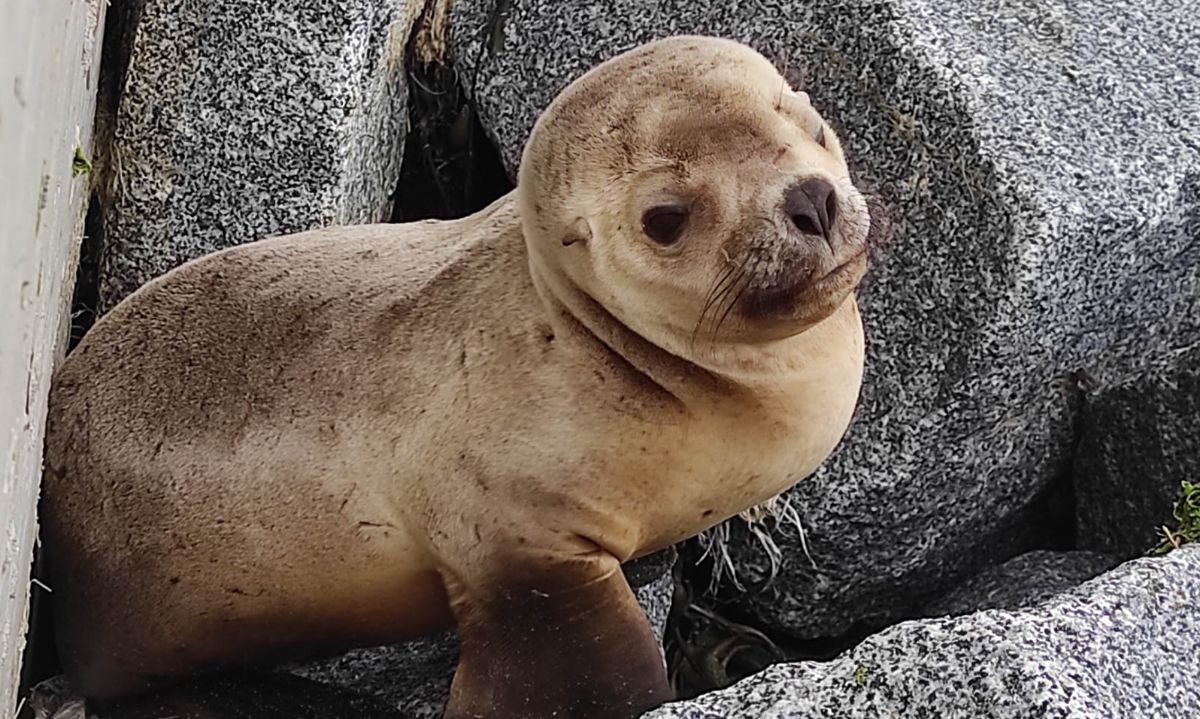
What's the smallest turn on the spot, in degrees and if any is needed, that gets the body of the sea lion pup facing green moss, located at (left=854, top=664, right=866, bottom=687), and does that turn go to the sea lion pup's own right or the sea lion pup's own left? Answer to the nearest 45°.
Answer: approximately 45° to the sea lion pup's own right

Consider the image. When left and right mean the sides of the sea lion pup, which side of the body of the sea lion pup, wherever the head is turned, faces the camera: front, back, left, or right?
right

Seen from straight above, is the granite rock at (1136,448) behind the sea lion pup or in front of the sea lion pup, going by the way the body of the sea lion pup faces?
in front

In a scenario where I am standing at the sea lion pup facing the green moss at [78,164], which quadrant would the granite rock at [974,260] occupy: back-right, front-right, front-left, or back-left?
back-right

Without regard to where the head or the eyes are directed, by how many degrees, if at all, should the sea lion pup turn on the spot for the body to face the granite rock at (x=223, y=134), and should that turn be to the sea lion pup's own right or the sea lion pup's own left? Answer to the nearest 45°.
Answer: approximately 135° to the sea lion pup's own left

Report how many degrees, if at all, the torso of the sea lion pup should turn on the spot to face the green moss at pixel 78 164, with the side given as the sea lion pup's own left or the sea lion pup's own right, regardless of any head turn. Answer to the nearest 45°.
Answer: approximately 135° to the sea lion pup's own left

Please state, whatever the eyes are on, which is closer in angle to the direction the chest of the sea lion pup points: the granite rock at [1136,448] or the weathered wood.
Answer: the granite rock
